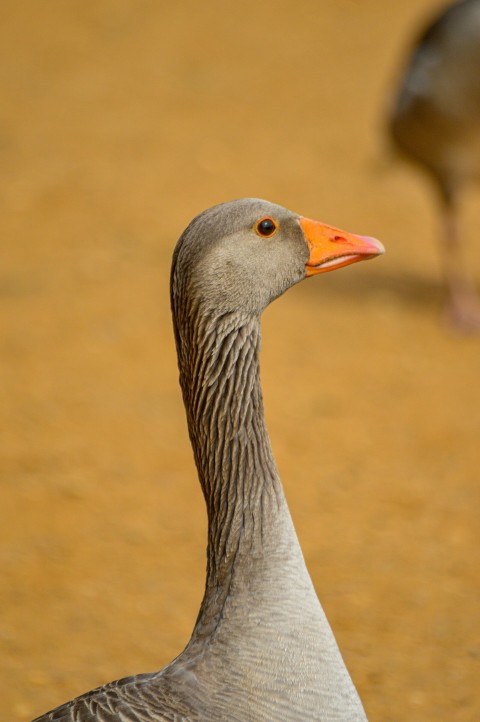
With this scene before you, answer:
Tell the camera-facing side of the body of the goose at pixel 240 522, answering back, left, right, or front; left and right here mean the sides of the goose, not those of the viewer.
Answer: right
